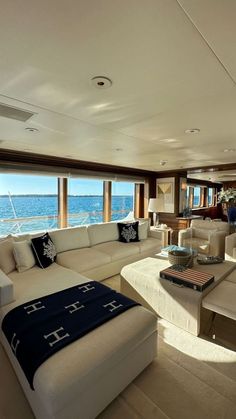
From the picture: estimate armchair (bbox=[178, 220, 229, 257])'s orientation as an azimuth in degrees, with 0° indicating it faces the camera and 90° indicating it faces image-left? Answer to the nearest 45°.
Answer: approximately 45°

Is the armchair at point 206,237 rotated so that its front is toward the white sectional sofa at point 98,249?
yes

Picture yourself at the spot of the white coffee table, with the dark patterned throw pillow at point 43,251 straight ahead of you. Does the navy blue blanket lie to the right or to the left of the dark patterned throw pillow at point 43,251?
left

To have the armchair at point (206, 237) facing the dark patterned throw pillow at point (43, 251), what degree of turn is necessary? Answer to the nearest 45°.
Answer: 0° — it already faces it

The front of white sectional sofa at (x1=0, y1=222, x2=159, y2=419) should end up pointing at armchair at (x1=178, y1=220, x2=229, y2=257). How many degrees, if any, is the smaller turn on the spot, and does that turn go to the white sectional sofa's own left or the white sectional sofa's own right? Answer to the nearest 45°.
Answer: approximately 90° to the white sectional sofa's own left
